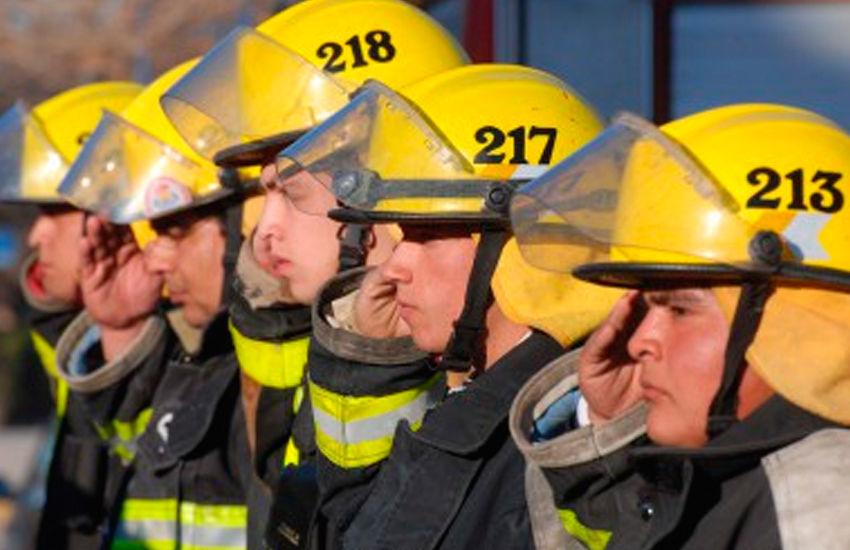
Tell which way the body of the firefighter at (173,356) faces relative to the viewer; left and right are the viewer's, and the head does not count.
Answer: facing the viewer and to the left of the viewer

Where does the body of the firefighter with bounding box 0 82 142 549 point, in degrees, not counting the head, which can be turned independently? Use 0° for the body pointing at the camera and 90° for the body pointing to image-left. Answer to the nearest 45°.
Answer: approximately 90°

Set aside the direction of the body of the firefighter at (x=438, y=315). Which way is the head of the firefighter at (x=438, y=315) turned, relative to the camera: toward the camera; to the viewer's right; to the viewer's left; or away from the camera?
to the viewer's left

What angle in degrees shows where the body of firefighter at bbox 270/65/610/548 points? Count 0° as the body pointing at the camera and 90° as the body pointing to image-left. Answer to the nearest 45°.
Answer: approximately 90°

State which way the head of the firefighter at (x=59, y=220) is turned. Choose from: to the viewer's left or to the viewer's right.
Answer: to the viewer's left

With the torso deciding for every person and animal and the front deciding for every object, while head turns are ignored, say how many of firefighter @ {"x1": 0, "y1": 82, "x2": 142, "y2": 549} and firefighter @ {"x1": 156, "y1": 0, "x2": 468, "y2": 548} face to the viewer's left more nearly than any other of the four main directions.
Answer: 2

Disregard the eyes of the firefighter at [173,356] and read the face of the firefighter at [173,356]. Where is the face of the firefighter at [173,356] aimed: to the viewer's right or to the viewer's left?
to the viewer's left

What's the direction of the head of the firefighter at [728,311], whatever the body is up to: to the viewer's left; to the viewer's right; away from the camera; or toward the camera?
to the viewer's left

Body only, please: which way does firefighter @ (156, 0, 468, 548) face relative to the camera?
to the viewer's left

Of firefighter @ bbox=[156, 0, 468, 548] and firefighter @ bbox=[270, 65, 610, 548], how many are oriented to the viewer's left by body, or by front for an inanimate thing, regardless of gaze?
2
